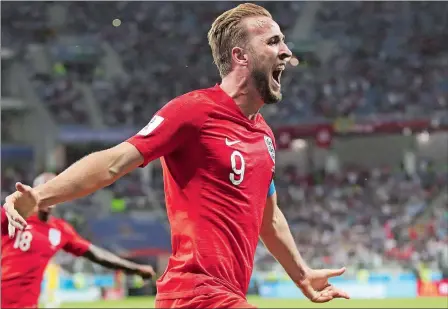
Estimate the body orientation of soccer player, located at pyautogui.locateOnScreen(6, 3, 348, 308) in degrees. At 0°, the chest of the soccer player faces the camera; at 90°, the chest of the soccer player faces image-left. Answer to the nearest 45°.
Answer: approximately 315°

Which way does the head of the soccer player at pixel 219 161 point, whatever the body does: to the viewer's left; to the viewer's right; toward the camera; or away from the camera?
to the viewer's right

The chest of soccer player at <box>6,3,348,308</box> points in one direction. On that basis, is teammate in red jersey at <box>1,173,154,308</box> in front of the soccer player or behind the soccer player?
behind
